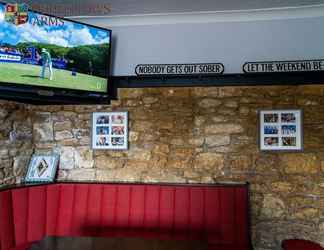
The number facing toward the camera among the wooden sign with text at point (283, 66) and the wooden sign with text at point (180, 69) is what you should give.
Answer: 2

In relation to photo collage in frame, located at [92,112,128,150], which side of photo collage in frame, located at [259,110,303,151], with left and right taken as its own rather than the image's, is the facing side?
right

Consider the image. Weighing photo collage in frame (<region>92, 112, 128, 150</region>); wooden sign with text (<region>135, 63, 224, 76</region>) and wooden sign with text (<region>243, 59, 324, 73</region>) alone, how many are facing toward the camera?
3

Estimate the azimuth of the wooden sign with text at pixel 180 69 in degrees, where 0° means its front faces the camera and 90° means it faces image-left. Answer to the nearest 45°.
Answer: approximately 0°

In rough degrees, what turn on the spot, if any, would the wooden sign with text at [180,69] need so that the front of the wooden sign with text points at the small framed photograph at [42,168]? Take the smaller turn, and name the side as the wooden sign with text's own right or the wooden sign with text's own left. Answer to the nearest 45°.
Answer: approximately 90° to the wooden sign with text's own right

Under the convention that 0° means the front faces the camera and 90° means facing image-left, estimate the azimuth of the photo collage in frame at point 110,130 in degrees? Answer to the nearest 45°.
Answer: approximately 0°

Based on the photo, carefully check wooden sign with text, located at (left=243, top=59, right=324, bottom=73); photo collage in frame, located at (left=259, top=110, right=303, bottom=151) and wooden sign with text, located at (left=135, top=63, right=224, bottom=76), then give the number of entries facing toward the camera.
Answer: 3

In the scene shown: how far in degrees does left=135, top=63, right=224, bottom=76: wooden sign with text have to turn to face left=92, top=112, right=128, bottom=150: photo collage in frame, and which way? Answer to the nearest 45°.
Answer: approximately 90° to its right

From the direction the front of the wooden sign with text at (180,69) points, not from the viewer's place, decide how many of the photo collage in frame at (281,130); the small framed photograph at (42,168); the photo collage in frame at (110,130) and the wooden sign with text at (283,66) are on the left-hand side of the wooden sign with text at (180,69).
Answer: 2
